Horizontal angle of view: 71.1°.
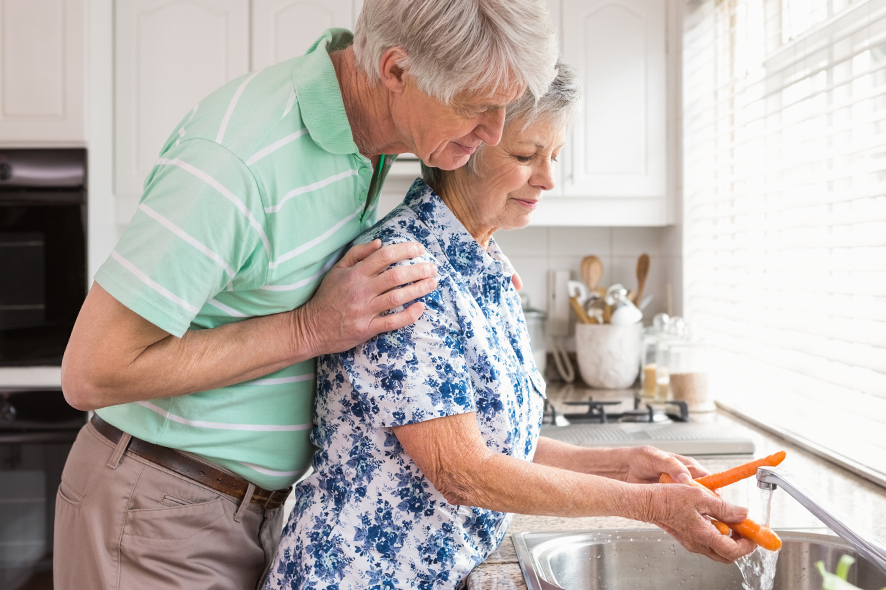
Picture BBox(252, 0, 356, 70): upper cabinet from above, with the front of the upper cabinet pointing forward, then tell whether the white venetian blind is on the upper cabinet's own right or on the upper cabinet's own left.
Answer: on the upper cabinet's own left

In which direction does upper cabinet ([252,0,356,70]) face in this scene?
toward the camera

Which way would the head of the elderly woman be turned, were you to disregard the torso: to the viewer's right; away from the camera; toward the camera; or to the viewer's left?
to the viewer's right

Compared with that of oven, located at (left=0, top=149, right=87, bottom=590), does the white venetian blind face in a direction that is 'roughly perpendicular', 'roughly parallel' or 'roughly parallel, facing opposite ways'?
roughly perpendicular

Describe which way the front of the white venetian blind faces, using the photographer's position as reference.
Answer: facing the viewer and to the left of the viewer

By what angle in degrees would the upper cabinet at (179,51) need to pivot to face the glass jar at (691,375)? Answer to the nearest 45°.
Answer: approximately 45° to its left

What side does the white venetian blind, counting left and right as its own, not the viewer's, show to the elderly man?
front

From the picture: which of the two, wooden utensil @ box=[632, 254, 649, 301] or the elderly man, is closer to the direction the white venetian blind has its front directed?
the elderly man

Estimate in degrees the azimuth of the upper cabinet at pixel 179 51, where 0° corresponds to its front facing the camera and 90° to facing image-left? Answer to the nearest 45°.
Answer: approximately 0°

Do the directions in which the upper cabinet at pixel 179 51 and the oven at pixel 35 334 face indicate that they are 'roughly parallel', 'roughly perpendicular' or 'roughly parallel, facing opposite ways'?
roughly parallel

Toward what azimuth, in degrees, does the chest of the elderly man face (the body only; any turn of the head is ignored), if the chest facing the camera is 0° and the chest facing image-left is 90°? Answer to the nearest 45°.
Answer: approximately 270°

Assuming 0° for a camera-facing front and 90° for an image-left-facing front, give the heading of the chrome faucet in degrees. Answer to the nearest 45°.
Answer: approximately 90°

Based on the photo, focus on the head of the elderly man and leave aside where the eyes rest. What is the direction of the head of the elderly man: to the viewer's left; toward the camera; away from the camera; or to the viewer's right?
to the viewer's right
